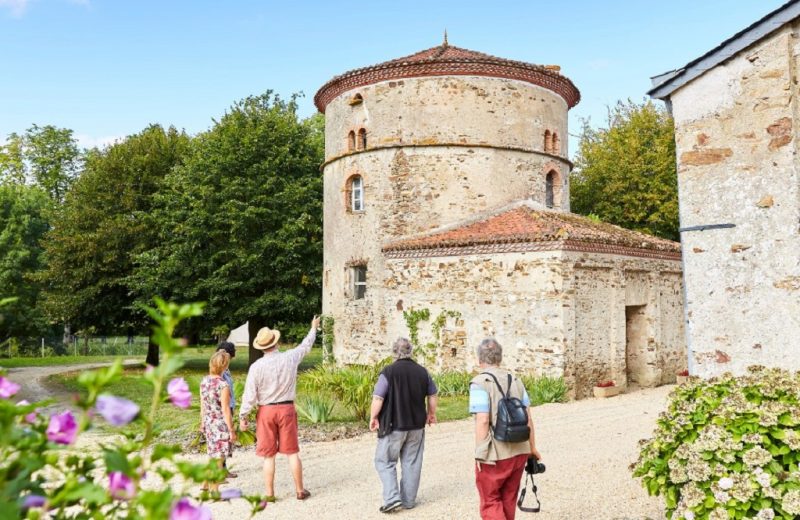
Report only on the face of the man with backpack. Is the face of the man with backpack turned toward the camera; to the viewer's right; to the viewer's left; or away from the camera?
away from the camera

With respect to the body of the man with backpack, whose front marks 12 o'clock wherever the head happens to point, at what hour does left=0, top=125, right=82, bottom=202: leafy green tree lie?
The leafy green tree is roughly at 12 o'clock from the man with backpack.

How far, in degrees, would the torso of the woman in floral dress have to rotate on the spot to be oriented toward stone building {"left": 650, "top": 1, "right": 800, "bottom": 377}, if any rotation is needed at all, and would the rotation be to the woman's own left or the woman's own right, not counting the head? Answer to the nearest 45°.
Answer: approximately 90° to the woman's own right

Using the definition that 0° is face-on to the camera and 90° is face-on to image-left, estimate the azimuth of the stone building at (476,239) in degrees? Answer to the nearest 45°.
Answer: approximately 315°

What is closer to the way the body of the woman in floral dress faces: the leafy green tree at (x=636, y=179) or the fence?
the leafy green tree

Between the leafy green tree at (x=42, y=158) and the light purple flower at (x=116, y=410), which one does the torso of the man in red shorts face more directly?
the leafy green tree

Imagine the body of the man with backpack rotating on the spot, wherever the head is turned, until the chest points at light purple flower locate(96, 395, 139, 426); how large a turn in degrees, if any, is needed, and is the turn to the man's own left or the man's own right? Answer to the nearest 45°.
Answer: approximately 135° to the man's own left

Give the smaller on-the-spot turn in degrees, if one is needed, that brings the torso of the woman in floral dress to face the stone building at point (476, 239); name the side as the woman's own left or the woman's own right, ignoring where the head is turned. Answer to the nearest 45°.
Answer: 0° — they already face it

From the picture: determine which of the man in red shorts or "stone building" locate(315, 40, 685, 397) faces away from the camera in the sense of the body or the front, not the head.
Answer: the man in red shorts

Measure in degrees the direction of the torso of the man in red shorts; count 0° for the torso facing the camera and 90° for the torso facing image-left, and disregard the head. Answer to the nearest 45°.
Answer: approximately 180°
